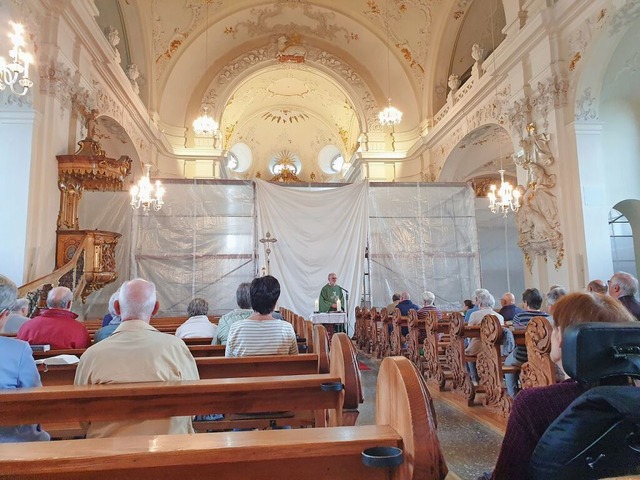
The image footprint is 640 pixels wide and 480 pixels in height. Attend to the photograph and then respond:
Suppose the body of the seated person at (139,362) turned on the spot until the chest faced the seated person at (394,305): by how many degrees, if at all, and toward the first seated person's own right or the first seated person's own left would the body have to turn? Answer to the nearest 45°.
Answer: approximately 45° to the first seated person's own right

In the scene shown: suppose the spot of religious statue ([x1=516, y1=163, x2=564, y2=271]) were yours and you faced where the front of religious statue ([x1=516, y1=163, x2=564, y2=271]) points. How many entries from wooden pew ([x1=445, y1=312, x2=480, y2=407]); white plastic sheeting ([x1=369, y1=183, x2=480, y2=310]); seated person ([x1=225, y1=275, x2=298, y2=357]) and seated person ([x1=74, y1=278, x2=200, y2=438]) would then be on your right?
1

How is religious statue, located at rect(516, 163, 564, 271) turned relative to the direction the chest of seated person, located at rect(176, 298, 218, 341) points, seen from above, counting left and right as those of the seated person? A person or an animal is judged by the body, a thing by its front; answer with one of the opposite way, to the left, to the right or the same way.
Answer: to the left

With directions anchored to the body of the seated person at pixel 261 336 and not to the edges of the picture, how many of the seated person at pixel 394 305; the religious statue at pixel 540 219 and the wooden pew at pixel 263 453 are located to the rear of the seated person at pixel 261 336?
1

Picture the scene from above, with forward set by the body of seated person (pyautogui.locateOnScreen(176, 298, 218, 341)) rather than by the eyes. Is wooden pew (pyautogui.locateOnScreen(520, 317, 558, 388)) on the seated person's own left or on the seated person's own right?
on the seated person's own right

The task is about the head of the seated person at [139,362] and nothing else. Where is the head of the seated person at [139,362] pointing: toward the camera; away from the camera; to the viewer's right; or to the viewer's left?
away from the camera

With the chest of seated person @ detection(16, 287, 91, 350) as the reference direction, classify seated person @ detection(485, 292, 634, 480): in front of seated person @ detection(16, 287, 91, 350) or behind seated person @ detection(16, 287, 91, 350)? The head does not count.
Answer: behind

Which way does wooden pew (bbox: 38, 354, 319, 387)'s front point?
away from the camera

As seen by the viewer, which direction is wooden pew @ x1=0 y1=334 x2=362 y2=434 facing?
away from the camera

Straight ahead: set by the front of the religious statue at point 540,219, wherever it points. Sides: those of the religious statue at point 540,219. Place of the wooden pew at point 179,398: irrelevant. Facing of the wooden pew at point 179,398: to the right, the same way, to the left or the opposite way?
to the right

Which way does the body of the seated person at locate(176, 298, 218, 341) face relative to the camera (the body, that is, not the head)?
away from the camera

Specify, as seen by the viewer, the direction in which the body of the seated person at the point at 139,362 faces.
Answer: away from the camera

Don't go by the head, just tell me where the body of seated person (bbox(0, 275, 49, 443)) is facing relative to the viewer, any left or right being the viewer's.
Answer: facing away from the viewer

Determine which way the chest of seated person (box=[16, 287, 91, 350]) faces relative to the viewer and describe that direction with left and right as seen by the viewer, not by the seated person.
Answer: facing away from the viewer

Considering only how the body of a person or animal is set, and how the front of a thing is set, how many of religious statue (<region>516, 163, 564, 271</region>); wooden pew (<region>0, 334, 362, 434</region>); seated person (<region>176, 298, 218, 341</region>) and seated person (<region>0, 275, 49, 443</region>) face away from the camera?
3

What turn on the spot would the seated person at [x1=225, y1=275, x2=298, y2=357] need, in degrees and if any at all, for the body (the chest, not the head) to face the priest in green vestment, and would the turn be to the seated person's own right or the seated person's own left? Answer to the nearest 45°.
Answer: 0° — they already face them

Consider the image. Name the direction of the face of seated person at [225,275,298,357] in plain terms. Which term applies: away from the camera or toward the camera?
away from the camera
